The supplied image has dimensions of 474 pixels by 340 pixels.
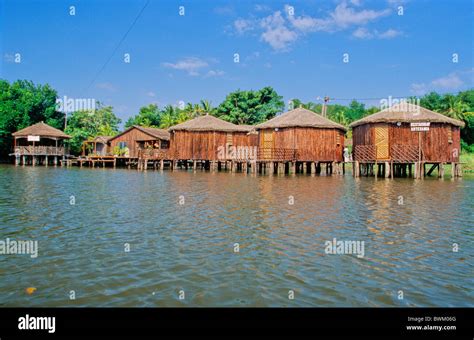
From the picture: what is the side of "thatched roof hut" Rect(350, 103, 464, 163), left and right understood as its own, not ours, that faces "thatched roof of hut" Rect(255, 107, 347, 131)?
right

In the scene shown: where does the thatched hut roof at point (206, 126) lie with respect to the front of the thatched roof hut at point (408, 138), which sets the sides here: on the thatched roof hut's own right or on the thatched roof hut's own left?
on the thatched roof hut's own right

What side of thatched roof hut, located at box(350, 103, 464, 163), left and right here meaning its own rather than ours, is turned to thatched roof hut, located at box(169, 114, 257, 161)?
right

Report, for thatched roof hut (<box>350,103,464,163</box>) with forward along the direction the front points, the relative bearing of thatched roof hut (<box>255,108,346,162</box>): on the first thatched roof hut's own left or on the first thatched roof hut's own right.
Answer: on the first thatched roof hut's own right

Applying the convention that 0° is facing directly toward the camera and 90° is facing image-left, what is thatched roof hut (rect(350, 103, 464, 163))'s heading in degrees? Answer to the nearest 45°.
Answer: approximately 0°
